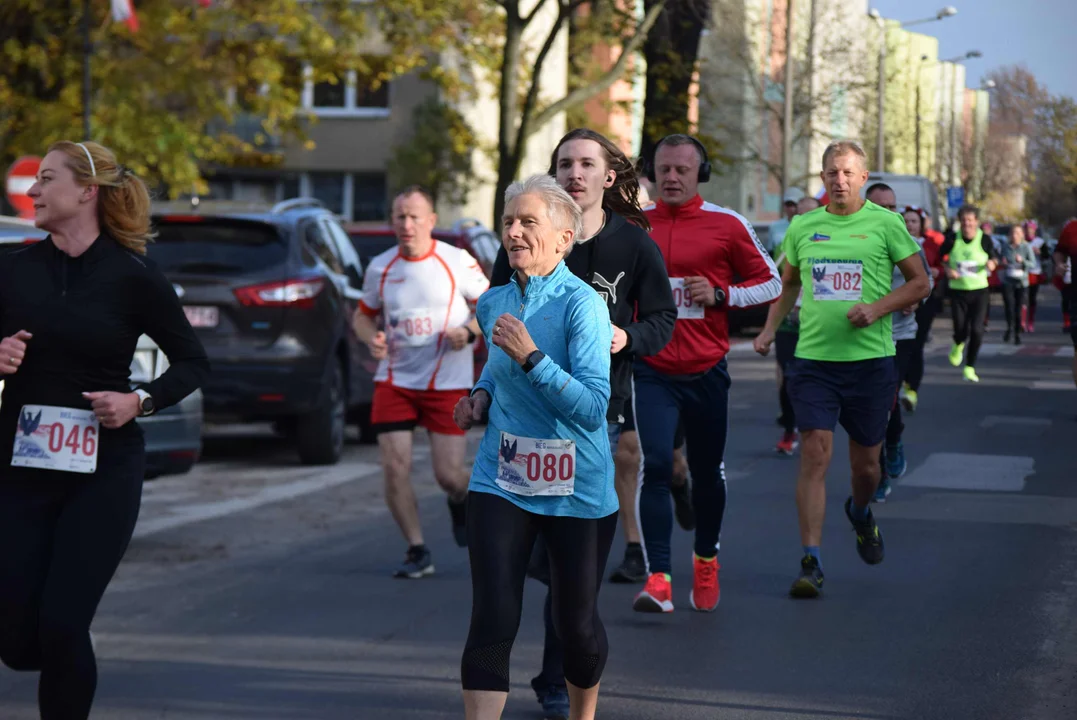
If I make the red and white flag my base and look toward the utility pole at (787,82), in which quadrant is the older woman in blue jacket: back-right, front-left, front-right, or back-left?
back-right

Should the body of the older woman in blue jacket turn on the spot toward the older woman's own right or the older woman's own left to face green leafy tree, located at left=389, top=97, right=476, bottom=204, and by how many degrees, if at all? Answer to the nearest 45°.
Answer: approximately 135° to the older woman's own right

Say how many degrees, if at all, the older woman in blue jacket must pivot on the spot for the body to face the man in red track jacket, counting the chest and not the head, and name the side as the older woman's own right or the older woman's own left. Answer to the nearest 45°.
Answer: approximately 135° to the older woman's own right

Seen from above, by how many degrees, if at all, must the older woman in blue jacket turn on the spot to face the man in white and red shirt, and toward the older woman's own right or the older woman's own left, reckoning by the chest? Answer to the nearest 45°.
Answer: approximately 135° to the older woman's own right

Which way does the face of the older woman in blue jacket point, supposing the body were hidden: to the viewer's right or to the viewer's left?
to the viewer's left

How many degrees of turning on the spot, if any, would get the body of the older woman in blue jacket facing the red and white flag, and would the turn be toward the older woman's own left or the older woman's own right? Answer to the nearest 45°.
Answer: approximately 135° to the older woman's own right

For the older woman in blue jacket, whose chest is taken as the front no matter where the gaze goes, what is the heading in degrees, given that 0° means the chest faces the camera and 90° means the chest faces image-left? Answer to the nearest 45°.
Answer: approximately 45°

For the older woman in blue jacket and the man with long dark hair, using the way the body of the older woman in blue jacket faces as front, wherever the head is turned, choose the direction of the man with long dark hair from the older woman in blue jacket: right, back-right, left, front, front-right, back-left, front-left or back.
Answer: back-right

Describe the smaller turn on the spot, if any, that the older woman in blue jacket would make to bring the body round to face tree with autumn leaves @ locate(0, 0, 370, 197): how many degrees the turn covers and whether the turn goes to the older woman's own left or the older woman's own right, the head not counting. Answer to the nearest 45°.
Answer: approximately 135° to the older woman's own right
